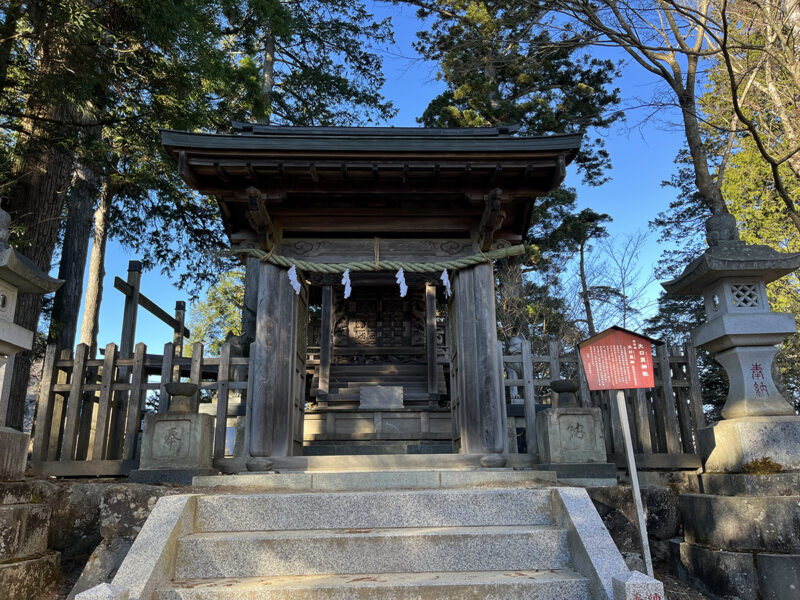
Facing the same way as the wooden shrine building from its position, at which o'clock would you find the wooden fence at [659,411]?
The wooden fence is roughly at 9 o'clock from the wooden shrine building.

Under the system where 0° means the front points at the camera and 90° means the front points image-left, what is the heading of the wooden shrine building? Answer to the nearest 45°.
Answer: approximately 0°

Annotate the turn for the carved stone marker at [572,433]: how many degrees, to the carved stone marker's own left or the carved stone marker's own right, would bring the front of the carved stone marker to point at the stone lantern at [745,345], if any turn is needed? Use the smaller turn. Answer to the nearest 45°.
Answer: approximately 90° to the carved stone marker's own left

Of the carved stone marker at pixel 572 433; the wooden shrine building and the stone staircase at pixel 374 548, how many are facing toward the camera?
3

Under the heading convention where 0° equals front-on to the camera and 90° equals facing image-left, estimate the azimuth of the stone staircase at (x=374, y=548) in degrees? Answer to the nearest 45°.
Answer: approximately 0°

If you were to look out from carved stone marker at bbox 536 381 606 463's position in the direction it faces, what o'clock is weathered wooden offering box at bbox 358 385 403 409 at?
weathered wooden offering box at bbox 358 385 403 409 is roughly at 5 o'clock from carved stone marker at bbox 536 381 606 463.

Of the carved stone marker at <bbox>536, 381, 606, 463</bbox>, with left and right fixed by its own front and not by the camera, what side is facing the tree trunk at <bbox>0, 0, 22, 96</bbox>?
right
